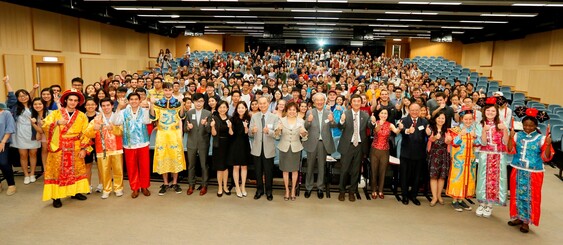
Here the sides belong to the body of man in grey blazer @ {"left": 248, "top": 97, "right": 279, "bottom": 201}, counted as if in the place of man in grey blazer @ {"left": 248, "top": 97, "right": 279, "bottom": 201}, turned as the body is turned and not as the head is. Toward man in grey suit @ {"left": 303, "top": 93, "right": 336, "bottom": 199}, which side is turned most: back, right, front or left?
left

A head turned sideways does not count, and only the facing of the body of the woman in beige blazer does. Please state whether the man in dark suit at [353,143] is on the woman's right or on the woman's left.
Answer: on the woman's left

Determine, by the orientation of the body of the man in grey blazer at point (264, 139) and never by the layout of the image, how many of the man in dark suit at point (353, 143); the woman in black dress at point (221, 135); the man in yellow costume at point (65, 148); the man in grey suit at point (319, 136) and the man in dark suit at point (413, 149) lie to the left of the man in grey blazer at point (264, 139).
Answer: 3

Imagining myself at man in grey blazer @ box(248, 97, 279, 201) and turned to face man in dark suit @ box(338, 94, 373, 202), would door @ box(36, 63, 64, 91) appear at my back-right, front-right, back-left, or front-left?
back-left

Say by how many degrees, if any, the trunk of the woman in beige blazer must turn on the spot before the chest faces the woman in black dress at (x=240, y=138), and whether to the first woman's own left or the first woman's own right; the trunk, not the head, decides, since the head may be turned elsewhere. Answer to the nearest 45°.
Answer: approximately 90° to the first woman's own right

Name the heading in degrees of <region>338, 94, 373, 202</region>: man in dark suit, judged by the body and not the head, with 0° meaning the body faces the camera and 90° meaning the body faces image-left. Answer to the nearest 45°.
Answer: approximately 0°

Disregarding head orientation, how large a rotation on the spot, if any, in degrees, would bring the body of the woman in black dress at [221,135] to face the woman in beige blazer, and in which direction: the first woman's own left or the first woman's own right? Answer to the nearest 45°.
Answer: approximately 90° to the first woman's own left

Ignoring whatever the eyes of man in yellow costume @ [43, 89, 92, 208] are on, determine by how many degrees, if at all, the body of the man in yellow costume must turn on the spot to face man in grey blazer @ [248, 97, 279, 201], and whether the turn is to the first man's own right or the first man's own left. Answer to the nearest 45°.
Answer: approximately 45° to the first man's own left

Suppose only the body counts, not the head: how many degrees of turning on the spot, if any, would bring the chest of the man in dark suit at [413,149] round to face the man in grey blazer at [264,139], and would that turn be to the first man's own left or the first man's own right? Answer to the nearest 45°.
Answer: approximately 90° to the first man's own right

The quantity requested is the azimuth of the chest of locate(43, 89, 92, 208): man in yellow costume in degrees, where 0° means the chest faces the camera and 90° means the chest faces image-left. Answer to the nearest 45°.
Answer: approximately 0°
